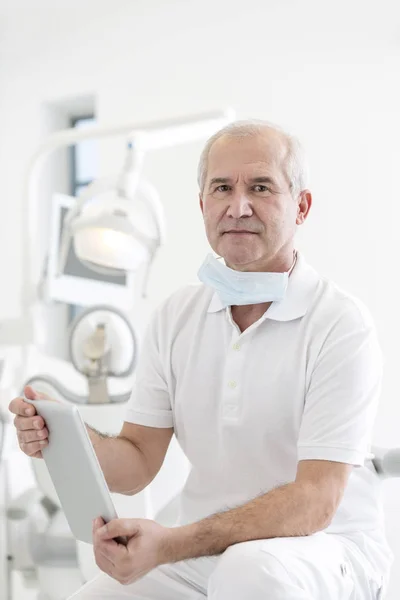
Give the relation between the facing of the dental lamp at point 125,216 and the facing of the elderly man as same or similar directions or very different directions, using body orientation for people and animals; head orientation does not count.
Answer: same or similar directions

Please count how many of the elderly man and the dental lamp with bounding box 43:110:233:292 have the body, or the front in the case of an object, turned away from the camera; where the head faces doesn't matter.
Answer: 0

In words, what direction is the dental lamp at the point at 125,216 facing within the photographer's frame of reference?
facing the viewer and to the left of the viewer

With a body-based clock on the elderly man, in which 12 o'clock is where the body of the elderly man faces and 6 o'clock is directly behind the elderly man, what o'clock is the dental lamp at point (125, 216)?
The dental lamp is roughly at 4 o'clock from the elderly man.

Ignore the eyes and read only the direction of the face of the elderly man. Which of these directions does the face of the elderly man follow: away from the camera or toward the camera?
toward the camera

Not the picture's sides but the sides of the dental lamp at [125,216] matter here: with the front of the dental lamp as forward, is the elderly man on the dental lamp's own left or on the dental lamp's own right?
on the dental lamp's own left
